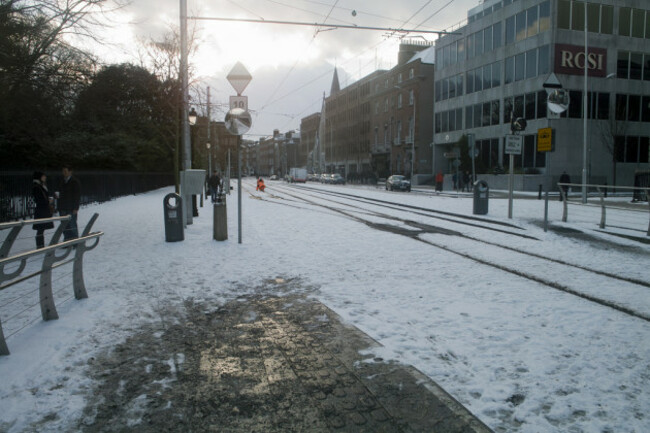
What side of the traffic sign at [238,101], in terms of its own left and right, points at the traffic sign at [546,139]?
left

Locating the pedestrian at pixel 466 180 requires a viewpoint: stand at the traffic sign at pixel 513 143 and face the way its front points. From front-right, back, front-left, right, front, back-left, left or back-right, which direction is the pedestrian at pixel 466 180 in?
back

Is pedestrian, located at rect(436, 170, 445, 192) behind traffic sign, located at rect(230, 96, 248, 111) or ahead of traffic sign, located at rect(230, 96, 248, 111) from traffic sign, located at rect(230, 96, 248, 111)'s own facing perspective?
behind

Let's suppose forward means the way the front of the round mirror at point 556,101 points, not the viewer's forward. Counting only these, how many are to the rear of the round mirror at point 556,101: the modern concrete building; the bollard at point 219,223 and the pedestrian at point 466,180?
2

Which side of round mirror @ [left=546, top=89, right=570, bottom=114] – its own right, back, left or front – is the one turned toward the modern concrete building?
back

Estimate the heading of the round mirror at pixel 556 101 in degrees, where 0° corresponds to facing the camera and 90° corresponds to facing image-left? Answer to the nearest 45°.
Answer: approximately 0°

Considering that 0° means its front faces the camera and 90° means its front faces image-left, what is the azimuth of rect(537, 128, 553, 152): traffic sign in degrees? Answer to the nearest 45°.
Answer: approximately 0°

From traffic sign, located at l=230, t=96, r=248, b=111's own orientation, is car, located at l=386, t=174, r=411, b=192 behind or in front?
behind

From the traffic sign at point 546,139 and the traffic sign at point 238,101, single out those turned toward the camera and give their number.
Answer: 2

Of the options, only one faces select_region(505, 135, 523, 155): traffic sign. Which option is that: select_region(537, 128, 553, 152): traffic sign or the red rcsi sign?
the red rcsi sign
